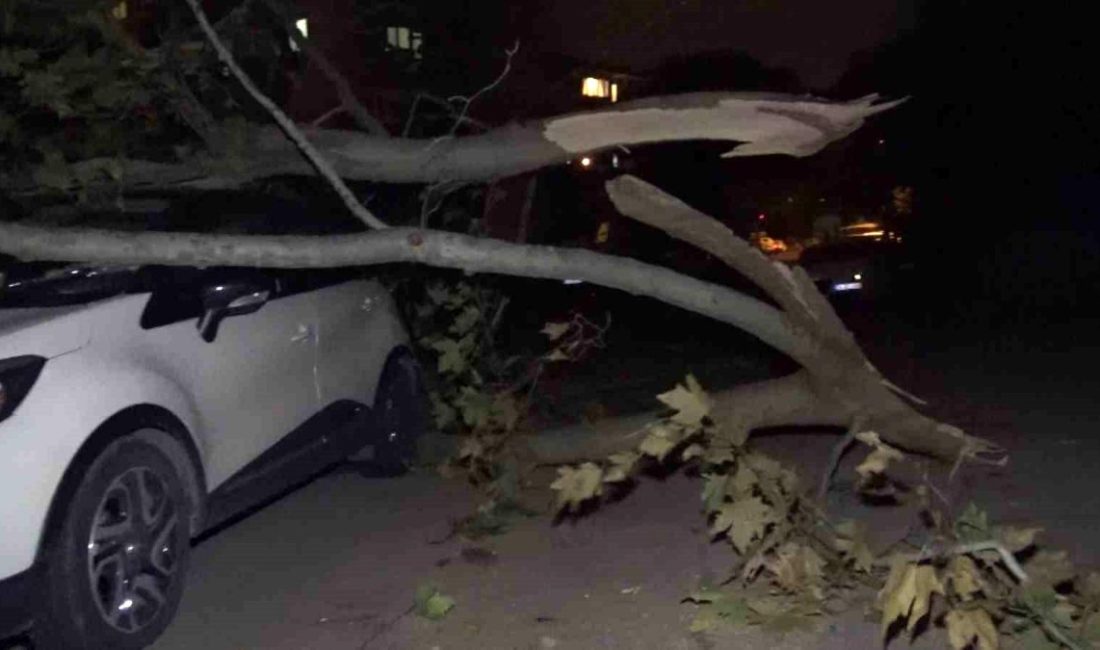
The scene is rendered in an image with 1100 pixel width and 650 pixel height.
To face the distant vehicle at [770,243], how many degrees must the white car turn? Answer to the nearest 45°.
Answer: approximately 180°

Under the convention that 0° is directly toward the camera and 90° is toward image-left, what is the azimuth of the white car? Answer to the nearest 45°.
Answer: approximately 45°

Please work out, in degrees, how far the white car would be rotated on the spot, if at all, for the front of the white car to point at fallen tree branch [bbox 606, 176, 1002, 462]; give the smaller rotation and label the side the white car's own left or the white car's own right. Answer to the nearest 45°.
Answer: approximately 135° to the white car's own left

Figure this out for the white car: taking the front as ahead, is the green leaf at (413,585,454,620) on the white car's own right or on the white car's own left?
on the white car's own left

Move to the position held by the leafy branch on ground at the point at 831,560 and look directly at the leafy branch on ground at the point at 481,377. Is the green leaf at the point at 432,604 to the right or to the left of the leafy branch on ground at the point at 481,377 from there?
left

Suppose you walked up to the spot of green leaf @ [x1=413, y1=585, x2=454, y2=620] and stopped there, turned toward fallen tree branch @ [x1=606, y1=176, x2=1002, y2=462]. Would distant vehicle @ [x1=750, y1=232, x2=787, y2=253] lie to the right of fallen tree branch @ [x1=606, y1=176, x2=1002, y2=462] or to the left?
left

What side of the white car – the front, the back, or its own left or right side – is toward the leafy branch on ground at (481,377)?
back

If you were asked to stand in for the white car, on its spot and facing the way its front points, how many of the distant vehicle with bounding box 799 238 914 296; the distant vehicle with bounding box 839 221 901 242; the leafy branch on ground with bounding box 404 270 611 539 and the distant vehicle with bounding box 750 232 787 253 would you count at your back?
4

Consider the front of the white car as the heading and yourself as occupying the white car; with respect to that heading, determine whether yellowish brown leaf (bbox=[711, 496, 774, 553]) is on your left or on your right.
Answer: on your left
